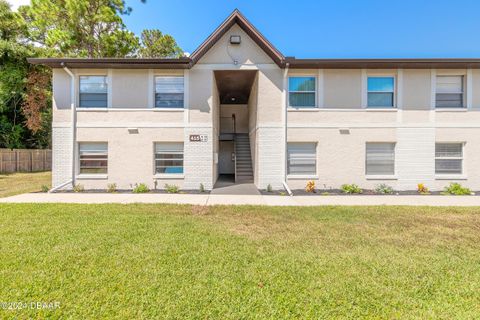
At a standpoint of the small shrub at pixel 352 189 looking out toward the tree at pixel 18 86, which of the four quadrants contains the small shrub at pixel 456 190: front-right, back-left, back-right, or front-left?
back-right

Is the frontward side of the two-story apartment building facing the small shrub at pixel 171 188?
no

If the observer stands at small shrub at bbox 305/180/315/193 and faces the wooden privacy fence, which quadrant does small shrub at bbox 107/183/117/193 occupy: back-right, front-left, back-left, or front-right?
front-left

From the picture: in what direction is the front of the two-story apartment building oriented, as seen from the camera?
facing the viewer

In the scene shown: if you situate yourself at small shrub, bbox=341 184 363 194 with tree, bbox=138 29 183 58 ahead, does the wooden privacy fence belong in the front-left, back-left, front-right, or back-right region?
front-left

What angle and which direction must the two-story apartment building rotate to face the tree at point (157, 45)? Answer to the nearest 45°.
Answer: approximately 135° to its right

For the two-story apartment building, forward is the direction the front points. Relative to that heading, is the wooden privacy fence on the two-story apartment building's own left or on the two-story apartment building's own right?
on the two-story apartment building's own right

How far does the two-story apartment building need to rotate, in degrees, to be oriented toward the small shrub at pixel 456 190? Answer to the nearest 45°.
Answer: approximately 90° to its left

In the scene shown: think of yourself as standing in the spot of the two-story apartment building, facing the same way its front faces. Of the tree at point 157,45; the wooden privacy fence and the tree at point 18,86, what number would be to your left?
0

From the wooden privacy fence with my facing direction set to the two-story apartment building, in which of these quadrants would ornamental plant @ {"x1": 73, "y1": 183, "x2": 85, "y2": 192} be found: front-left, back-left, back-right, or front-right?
front-right

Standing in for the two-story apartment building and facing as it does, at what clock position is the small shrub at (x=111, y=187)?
The small shrub is roughly at 3 o'clock from the two-story apartment building.
